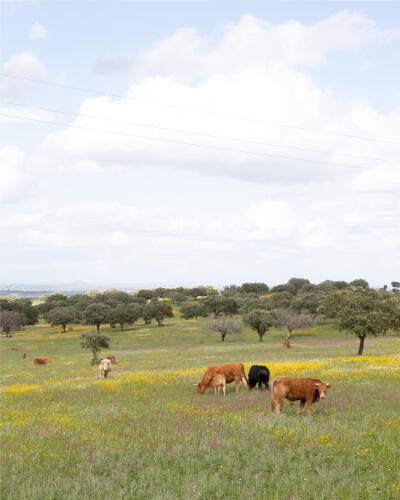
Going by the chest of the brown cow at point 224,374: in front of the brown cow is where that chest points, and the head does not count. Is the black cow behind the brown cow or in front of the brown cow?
behind

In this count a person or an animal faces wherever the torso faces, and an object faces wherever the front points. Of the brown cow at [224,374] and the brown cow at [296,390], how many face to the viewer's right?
1

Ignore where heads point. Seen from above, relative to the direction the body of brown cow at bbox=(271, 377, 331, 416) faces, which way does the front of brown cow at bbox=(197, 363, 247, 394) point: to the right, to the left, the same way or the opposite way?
the opposite way

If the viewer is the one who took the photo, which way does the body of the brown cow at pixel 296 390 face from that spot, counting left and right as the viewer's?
facing to the right of the viewer

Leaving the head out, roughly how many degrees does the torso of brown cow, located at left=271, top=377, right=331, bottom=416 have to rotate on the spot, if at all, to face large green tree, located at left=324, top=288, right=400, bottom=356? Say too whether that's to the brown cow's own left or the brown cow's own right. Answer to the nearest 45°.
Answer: approximately 90° to the brown cow's own left

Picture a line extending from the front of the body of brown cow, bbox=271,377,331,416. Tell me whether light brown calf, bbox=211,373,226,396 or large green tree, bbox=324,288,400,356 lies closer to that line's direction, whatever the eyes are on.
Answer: the large green tree

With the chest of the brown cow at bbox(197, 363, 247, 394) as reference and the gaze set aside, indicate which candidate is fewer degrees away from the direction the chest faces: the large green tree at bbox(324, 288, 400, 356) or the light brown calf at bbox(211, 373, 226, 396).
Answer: the light brown calf

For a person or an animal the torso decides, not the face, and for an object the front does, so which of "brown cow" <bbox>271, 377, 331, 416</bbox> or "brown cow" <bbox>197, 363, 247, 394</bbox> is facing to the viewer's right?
"brown cow" <bbox>271, 377, 331, 416</bbox>

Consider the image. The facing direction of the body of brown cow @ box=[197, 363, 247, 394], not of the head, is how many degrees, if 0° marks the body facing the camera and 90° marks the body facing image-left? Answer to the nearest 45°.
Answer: approximately 90°
